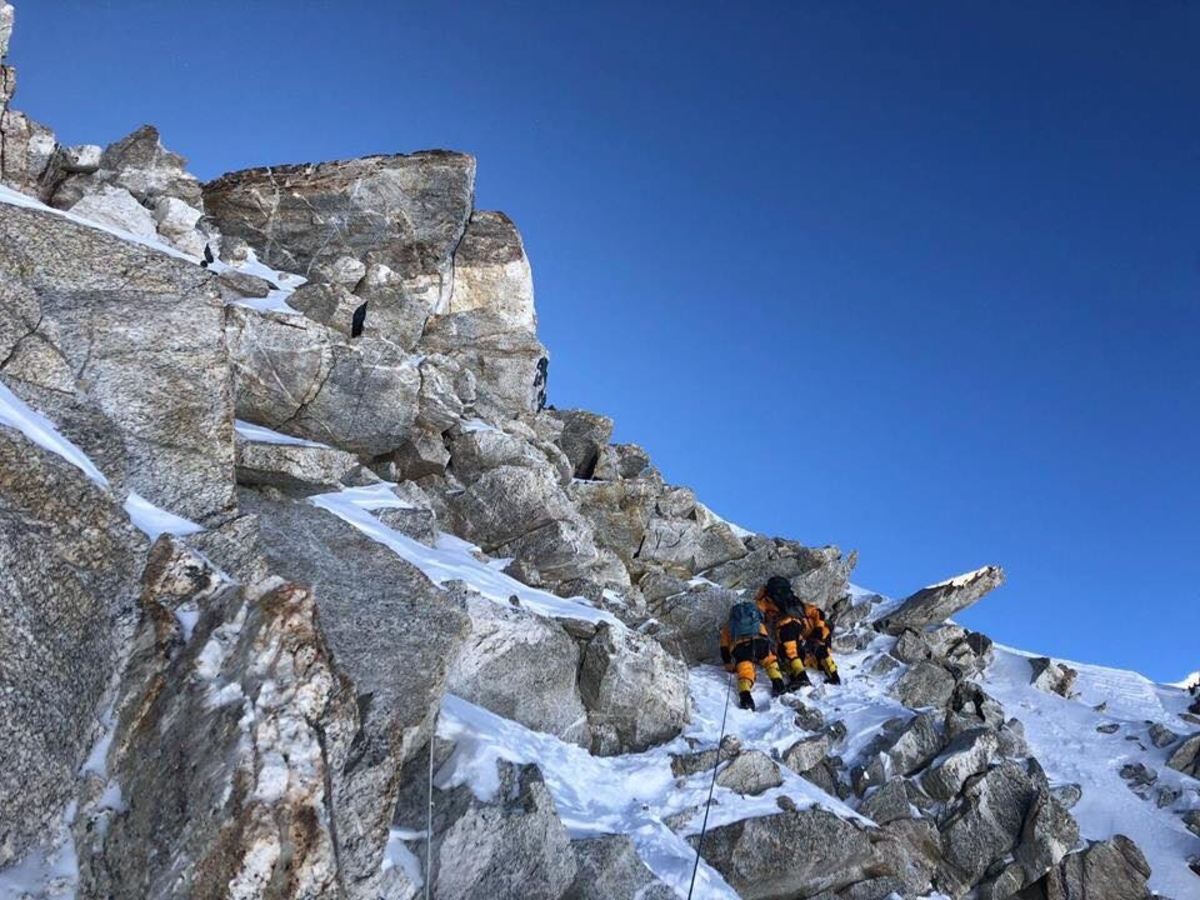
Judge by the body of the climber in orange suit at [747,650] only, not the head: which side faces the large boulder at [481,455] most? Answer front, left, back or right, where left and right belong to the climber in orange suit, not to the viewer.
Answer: left

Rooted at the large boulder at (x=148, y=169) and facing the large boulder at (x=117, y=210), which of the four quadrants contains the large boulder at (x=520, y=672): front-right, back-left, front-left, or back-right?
front-left

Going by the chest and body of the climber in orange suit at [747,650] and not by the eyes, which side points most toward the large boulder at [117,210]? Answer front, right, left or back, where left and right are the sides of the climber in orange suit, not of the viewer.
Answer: left

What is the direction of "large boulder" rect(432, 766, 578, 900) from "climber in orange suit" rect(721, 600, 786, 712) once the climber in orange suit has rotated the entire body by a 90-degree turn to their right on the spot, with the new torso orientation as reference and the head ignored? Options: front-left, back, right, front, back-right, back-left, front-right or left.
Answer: right

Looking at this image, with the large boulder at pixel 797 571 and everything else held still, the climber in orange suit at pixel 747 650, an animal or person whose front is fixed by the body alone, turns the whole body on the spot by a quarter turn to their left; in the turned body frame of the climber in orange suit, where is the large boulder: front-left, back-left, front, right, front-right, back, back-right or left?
right

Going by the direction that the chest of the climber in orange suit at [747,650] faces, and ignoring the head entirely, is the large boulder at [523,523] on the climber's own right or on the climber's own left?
on the climber's own left

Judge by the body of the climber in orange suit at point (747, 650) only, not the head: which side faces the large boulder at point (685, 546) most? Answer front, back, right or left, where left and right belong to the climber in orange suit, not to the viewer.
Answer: front

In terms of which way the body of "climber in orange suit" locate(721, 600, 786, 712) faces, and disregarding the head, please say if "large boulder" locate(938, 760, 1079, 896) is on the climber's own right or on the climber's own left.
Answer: on the climber's own right

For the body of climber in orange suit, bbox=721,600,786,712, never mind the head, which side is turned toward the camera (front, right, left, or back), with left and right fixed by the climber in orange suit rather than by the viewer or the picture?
back

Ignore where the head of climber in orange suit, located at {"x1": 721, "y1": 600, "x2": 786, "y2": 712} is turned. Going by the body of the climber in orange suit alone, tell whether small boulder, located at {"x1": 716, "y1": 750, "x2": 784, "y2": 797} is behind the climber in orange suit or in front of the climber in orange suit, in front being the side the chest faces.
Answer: behind

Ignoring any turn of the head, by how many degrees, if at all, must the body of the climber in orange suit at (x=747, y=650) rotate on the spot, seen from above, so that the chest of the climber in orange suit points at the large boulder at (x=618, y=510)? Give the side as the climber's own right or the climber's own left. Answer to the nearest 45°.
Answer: approximately 45° to the climber's own left

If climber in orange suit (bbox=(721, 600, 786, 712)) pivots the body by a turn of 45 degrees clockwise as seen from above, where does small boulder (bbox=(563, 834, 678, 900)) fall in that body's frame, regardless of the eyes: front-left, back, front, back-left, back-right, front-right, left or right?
back-right

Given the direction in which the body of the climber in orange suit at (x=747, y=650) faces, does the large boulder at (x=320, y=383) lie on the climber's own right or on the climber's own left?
on the climber's own left
